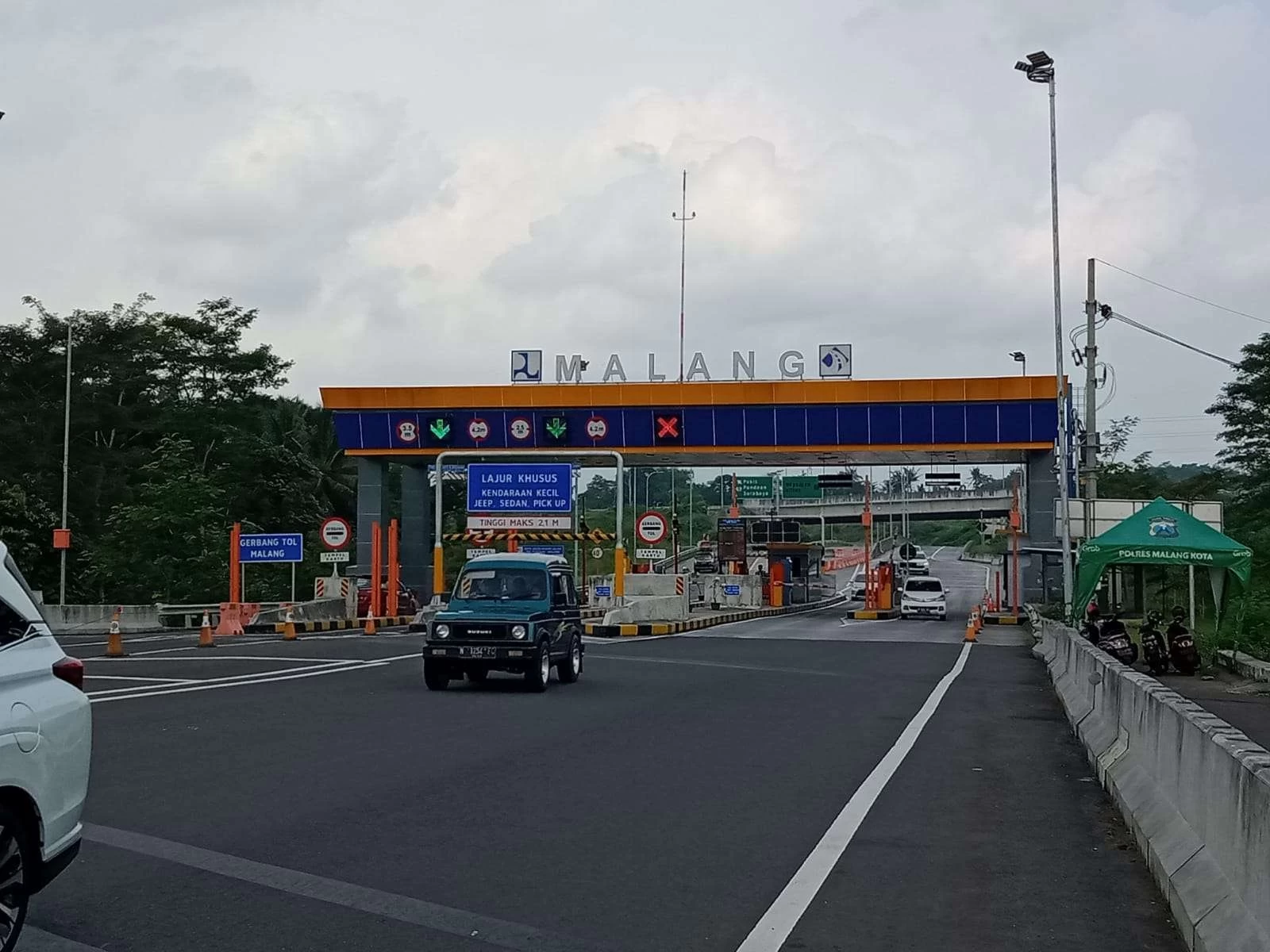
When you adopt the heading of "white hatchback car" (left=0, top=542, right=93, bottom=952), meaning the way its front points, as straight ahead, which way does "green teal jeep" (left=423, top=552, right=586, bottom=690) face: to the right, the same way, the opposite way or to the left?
the same way

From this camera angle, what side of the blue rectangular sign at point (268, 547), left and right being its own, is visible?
front

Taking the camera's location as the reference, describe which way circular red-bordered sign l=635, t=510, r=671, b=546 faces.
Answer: facing the viewer

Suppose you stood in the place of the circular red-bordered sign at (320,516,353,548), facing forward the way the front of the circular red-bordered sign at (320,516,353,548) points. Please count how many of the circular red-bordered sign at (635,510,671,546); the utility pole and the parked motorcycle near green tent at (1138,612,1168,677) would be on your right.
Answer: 0

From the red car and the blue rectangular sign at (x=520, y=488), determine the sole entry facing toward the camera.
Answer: the blue rectangular sign

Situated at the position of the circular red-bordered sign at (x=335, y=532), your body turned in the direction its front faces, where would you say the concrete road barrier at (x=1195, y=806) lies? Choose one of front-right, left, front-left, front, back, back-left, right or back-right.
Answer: front

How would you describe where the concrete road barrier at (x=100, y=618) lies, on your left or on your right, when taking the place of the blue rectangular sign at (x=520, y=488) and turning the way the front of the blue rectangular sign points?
on your right

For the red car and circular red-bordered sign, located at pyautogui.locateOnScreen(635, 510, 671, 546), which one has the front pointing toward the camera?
the circular red-bordered sign

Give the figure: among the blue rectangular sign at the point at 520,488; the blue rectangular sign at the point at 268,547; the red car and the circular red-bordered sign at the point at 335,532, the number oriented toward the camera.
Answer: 3

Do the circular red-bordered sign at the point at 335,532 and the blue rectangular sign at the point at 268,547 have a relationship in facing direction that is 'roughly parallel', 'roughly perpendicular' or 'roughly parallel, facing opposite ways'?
roughly parallel

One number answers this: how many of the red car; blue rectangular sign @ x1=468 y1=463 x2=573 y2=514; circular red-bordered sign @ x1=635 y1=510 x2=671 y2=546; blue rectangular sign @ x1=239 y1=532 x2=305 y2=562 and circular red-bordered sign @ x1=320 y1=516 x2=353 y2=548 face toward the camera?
4

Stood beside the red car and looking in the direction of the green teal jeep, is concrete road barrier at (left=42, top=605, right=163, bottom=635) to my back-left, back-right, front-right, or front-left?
front-right

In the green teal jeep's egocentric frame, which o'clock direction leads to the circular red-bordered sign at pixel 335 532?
The circular red-bordered sign is roughly at 4 o'clock from the green teal jeep.

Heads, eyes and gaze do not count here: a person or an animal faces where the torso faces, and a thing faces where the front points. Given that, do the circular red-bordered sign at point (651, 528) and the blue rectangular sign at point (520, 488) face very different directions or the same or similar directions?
same or similar directions

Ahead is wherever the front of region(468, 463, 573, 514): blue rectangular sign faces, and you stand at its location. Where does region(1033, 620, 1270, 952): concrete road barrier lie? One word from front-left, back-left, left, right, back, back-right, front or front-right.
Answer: front

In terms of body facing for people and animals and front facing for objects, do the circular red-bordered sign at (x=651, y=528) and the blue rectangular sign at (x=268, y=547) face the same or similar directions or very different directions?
same or similar directions

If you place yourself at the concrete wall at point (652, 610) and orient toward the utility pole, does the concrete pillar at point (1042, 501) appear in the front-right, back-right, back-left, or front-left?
front-left

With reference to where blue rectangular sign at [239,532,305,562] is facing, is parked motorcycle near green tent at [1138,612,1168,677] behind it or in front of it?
in front
